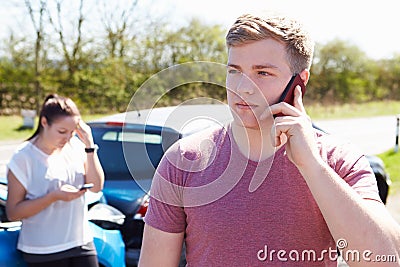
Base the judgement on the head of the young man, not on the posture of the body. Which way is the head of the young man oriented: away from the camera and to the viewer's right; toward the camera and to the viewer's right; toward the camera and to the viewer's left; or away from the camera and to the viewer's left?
toward the camera and to the viewer's left

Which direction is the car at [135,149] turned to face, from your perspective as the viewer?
facing away from the viewer and to the right of the viewer

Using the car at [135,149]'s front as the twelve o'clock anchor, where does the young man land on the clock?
The young man is roughly at 4 o'clock from the car.

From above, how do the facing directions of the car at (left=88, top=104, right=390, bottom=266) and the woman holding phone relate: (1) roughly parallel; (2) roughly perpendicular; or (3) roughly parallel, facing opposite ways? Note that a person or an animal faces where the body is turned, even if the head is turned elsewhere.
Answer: roughly perpendicular

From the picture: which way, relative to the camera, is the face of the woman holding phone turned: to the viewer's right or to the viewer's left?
to the viewer's right
